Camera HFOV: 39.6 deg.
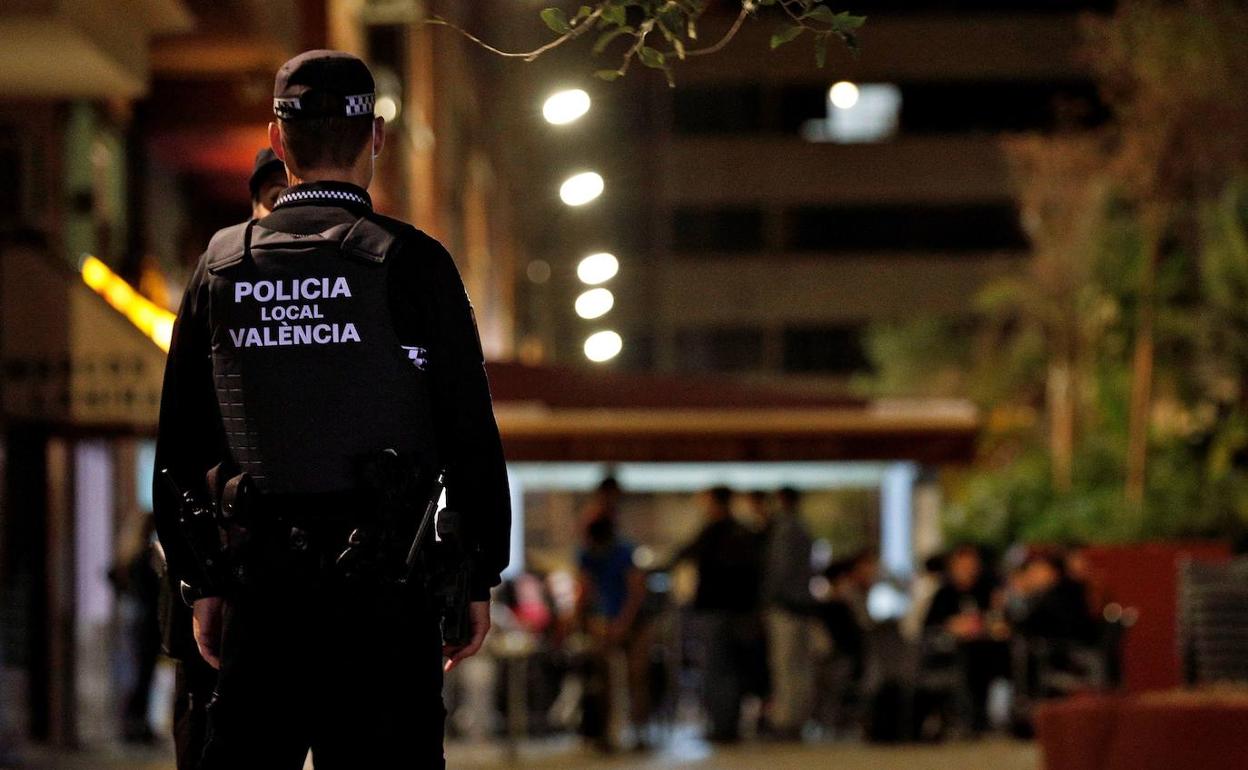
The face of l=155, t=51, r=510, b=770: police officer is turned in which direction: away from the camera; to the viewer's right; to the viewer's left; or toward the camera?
away from the camera

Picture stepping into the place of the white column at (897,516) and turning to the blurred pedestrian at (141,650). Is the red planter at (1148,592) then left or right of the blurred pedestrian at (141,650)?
left
